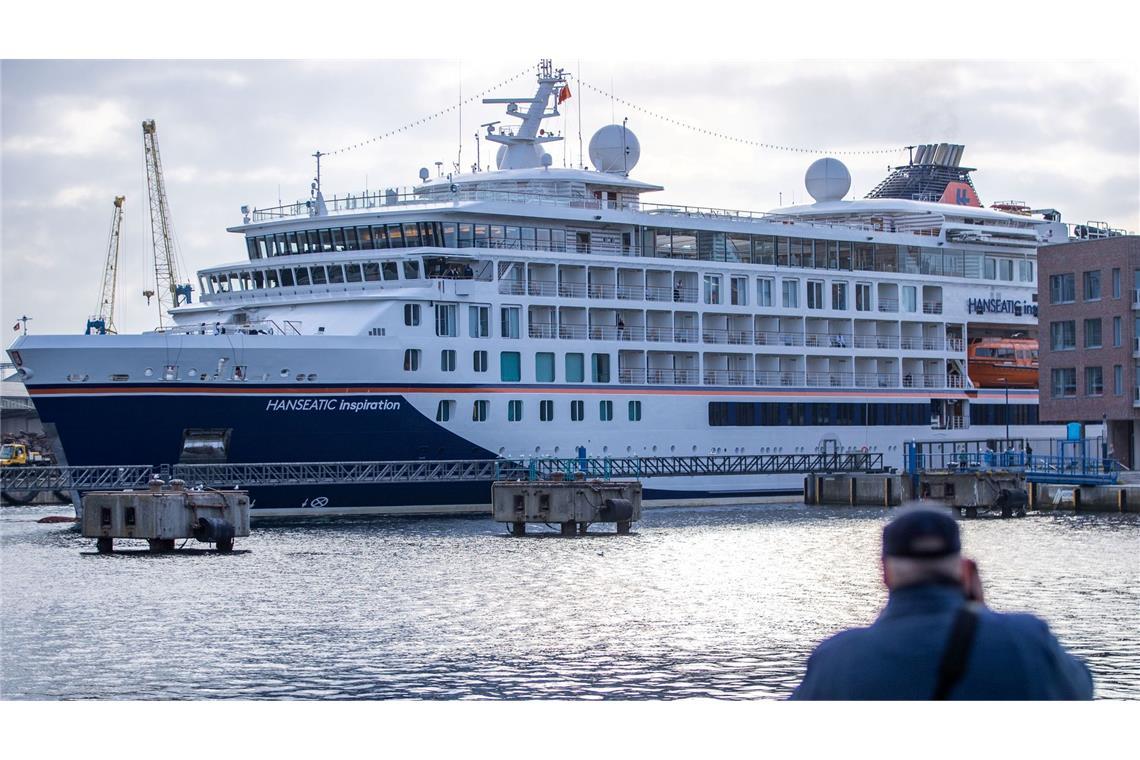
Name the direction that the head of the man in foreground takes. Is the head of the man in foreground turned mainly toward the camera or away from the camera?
away from the camera

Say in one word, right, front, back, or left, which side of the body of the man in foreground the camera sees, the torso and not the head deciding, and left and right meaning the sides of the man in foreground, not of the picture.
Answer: back
